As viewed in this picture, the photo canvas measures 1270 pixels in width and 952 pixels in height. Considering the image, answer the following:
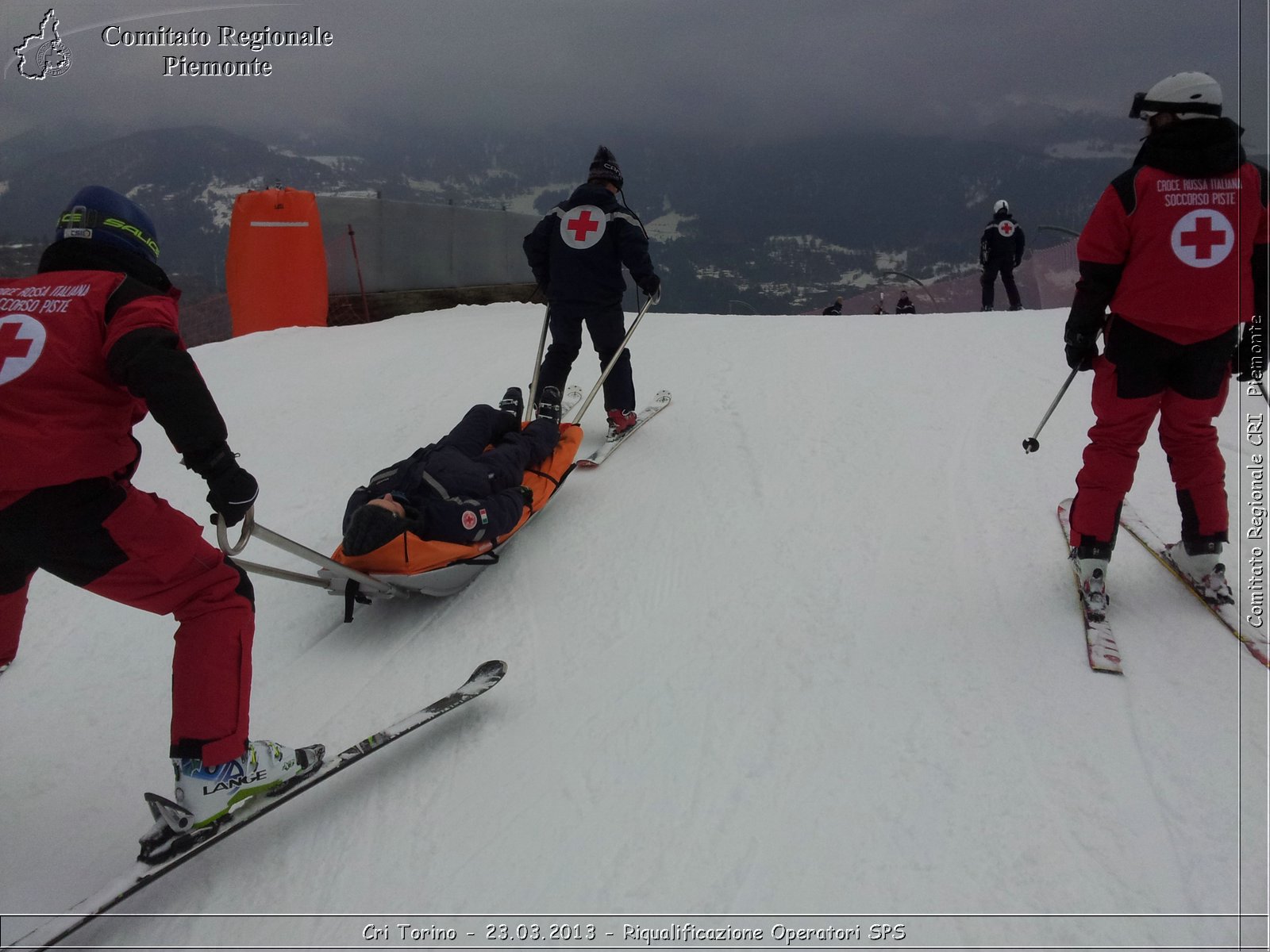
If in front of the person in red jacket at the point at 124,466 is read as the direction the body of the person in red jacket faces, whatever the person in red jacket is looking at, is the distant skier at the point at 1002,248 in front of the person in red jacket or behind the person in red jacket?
in front

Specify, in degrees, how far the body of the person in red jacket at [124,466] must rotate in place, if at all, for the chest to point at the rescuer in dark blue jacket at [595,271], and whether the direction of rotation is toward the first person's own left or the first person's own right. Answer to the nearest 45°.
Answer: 0° — they already face them

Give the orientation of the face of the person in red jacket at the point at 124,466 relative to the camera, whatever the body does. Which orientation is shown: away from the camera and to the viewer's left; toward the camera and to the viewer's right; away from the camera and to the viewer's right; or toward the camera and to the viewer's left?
away from the camera and to the viewer's right

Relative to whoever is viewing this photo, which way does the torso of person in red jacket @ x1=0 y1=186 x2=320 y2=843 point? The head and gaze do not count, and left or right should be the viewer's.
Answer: facing away from the viewer and to the right of the viewer

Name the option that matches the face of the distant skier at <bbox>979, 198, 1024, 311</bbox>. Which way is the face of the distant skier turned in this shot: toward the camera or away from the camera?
away from the camera

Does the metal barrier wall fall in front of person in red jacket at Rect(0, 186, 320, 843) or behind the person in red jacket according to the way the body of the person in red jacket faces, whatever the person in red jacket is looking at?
in front

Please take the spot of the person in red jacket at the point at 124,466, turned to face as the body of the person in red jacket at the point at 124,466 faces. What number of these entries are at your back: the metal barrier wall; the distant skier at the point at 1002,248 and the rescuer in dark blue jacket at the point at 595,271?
0

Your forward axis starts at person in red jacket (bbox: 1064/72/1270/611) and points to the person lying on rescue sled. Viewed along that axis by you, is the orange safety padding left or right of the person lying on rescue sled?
right

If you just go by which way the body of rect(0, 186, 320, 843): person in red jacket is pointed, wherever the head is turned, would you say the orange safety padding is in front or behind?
in front
